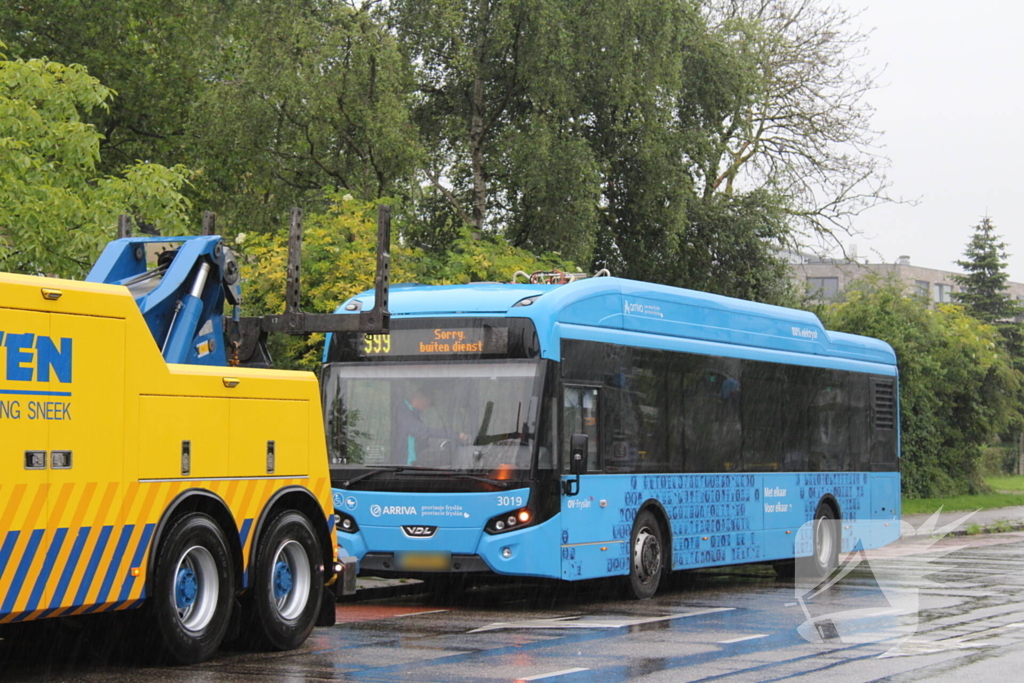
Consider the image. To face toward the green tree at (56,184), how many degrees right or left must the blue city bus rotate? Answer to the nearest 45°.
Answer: approximately 45° to its right

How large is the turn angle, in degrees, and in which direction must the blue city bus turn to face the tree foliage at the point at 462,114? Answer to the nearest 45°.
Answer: approximately 135° to its right

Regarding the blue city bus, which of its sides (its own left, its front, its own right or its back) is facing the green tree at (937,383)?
back

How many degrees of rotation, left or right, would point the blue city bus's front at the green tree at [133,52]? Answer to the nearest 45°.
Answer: approximately 90° to its right

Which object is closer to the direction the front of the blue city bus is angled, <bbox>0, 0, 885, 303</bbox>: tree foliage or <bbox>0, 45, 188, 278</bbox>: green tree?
the green tree

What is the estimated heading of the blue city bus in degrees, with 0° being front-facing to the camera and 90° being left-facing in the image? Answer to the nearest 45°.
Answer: approximately 45°

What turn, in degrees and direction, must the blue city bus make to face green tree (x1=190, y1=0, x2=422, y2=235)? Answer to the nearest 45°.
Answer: approximately 90° to its right
